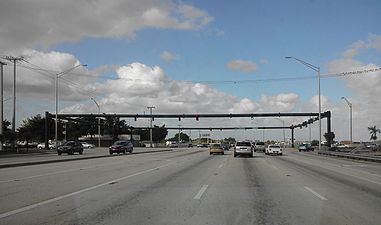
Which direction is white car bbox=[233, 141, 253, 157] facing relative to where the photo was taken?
away from the camera
